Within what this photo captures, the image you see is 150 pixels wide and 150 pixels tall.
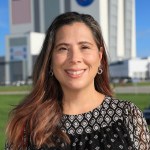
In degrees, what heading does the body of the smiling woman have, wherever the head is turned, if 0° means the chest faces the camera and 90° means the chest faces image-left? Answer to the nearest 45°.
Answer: approximately 0°
